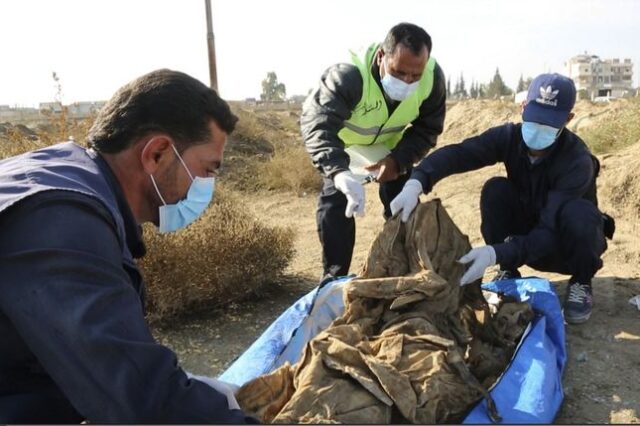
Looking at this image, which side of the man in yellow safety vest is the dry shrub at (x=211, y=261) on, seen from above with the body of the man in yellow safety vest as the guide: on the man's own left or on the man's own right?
on the man's own right

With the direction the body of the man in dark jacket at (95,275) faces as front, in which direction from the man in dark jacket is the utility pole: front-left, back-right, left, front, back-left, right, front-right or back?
left

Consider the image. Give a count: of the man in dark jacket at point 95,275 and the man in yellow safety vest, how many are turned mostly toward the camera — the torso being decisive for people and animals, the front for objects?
1

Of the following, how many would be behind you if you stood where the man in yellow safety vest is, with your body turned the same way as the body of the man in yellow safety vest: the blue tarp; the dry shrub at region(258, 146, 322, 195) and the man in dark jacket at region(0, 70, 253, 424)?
1

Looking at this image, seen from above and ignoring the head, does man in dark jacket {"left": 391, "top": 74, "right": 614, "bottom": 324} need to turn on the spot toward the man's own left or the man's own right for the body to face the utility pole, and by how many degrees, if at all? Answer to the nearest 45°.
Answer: approximately 90° to the man's own right

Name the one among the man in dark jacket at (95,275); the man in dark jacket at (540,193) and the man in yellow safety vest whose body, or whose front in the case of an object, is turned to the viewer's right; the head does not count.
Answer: the man in dark jacket at (95,275)

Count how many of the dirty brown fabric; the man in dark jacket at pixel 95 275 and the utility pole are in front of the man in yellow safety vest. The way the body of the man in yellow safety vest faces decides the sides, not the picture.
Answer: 2

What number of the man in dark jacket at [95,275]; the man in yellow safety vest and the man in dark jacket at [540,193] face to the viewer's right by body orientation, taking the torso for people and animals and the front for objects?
1

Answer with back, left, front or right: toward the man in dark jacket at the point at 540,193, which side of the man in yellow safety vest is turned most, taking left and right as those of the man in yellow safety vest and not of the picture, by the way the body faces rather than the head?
left

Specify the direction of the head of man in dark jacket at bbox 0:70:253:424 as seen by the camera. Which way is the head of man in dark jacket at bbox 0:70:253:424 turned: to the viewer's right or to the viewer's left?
to the viewer's right

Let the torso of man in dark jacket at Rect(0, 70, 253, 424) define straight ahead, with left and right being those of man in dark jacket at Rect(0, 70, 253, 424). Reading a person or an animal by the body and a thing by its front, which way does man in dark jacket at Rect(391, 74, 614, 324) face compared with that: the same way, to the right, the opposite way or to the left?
the opposite way

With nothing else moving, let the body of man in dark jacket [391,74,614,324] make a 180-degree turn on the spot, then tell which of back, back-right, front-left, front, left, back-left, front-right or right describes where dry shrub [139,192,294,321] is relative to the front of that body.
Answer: back-left

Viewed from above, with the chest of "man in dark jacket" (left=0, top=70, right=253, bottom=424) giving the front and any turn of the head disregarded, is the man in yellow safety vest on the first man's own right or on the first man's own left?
on the first man's own left

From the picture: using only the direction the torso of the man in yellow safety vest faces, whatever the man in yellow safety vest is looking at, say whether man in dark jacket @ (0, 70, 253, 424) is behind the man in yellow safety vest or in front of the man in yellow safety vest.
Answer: in front

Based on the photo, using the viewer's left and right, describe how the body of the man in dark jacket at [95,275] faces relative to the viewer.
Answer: facing to the right of the viewer

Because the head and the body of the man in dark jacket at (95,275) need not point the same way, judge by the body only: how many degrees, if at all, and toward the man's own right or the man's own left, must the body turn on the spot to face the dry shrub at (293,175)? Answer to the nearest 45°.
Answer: approximately 90° to the man's own left
